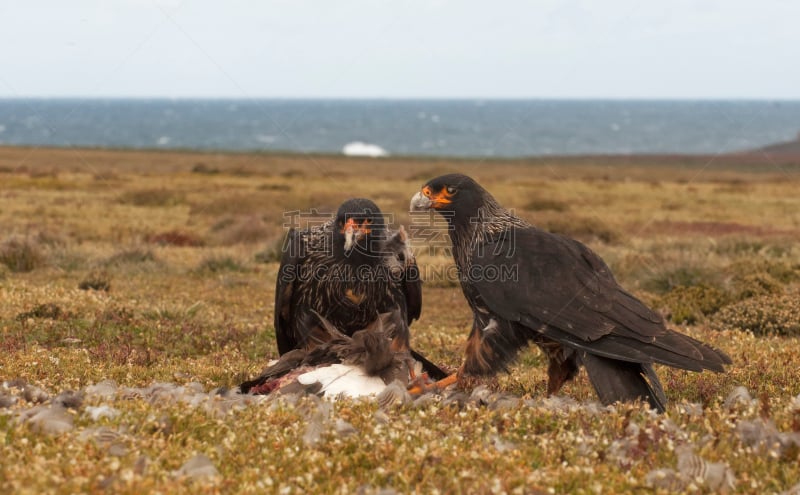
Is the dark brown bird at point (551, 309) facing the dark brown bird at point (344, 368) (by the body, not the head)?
yes

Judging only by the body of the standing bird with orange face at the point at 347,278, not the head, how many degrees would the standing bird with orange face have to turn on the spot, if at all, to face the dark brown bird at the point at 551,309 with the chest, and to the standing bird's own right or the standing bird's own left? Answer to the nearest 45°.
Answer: approximately 45° to the standing bird's own left

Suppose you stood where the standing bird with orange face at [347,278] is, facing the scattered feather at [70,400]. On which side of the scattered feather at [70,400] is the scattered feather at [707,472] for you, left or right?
left

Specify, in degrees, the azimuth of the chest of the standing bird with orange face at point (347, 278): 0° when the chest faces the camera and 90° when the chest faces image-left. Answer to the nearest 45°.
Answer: approximately 0°

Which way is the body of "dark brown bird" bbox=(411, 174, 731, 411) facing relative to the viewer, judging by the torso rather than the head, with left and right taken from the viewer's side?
facing to the left of the viewer

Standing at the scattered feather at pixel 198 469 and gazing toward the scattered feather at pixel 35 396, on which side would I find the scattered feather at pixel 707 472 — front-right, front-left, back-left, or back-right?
back-right

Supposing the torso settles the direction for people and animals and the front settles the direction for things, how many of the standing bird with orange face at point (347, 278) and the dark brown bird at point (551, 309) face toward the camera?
1

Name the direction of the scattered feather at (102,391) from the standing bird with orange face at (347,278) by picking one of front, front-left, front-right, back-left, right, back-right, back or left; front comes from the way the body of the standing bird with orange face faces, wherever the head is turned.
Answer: front-right

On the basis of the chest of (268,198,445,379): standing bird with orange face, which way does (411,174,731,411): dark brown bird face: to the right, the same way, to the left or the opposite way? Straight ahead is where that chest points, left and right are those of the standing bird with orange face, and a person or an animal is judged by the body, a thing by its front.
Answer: to the right

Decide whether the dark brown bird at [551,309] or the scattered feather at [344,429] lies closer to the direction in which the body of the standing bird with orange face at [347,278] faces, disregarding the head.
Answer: the scattered feather

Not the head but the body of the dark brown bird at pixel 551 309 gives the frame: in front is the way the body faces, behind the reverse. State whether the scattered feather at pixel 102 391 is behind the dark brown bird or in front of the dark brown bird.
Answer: in front

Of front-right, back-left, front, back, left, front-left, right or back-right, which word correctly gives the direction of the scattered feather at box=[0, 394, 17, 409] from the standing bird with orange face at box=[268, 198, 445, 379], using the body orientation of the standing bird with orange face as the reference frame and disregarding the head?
front-right

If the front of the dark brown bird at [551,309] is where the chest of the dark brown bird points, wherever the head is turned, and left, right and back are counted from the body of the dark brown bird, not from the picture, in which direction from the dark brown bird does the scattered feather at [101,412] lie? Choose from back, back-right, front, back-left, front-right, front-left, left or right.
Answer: front-left
